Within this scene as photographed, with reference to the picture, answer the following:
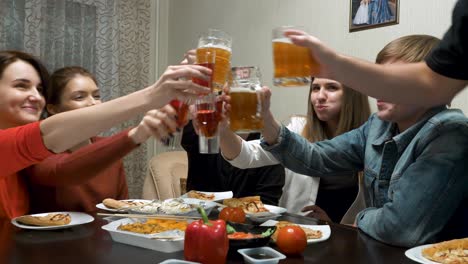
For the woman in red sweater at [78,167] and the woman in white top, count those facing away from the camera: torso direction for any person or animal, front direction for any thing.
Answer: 0

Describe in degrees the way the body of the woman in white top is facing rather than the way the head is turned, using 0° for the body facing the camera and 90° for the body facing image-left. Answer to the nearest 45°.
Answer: approximately 45°

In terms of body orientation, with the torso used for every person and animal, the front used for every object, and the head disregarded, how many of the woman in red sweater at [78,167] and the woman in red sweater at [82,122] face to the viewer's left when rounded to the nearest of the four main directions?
0

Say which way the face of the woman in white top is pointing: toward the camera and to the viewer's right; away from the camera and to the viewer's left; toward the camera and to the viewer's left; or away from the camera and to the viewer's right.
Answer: toward the camera and to the viewer's left

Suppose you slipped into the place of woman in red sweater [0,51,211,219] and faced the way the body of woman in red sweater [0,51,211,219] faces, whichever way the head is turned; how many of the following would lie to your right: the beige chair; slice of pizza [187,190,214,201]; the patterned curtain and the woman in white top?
0

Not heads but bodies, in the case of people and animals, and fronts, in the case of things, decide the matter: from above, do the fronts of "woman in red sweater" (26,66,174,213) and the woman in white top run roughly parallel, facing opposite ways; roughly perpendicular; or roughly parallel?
roughly perpendicular

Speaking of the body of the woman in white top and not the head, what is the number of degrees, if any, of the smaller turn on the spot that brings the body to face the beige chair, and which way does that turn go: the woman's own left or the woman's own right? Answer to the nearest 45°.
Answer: approximately 90° to the woman's own right

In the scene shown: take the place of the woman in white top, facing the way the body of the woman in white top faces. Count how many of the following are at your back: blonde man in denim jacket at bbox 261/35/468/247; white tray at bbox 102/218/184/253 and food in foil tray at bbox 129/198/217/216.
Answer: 0

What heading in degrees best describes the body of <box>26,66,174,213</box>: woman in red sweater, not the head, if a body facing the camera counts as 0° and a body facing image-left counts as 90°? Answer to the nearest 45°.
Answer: approximately 315°

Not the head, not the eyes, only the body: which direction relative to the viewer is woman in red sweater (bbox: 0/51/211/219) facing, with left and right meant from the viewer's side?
facing the viewer and to the right of the viewer
